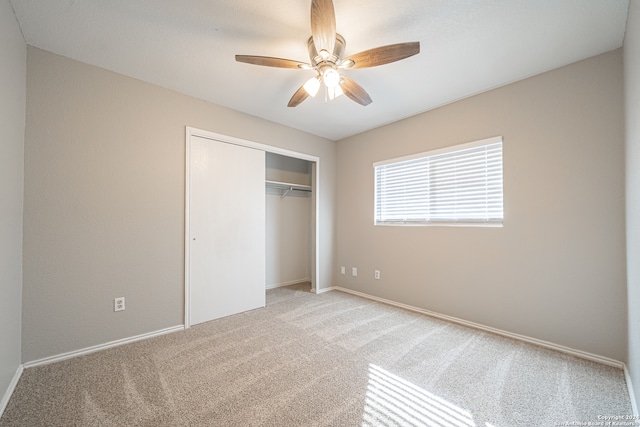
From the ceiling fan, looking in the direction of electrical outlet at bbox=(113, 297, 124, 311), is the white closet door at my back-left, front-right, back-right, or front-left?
front-right

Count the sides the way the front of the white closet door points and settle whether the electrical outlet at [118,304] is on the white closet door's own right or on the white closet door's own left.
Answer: on the white closet door's own right

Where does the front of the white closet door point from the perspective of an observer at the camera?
facing the viewer and to the right of the viewer

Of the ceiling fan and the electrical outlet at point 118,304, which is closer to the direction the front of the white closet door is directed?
the ceiling fan

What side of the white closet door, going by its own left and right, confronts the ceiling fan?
front

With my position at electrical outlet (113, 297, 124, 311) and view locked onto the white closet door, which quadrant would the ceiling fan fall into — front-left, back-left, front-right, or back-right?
front-right
